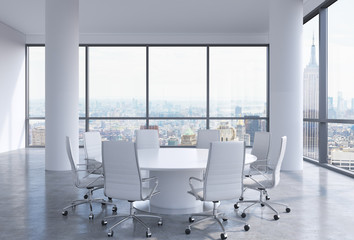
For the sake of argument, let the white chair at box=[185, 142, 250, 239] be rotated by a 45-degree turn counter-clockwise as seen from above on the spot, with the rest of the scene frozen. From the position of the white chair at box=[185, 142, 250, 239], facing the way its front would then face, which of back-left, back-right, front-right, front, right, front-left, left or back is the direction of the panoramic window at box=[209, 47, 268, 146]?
right

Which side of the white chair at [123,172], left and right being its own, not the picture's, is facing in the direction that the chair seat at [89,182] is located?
left

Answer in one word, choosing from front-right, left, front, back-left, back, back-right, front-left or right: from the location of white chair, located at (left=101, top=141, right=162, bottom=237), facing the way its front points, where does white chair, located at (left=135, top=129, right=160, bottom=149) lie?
front-left

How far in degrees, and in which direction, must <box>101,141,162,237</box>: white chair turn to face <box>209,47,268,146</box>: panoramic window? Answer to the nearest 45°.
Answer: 0° — it already faces it

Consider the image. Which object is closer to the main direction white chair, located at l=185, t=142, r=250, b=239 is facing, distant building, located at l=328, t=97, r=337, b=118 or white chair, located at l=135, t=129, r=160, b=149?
the white chair

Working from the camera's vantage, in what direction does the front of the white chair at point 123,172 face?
facing away from the viewer and to the right of the viewer

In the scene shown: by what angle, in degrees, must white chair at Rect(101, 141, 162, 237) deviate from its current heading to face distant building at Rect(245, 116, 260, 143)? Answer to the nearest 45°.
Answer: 0° — it already faces it

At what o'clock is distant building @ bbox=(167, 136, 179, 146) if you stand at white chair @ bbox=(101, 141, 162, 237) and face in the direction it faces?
The distant building is roughly at 11 o'clock from the white chair.

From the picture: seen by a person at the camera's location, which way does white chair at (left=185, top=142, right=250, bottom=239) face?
facing away from the viewer and to the left of the viewer

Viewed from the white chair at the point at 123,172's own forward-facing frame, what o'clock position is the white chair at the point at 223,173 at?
the white chair at the point at 223,173 is roughly at 2 o'clock from the white chair at the point at 123,172.

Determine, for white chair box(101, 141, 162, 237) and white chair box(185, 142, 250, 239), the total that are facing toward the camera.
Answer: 0
